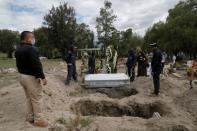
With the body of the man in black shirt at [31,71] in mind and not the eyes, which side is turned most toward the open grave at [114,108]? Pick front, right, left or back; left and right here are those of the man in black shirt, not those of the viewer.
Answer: front

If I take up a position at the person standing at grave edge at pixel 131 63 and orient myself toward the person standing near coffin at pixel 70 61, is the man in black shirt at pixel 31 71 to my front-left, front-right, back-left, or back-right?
front-left

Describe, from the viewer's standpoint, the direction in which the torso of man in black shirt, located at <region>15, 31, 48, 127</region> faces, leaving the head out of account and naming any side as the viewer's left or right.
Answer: facing away from the viewer and to the right of the viewer

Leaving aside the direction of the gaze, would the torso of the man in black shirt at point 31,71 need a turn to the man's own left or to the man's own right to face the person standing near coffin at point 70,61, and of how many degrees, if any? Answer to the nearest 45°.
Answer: approximately 45° to the man's own left

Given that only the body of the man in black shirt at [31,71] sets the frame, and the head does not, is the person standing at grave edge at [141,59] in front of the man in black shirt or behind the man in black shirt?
in front

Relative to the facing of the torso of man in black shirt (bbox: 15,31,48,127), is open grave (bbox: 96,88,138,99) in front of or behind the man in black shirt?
in front

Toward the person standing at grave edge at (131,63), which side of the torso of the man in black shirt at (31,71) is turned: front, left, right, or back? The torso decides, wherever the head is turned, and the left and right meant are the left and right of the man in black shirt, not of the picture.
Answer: front

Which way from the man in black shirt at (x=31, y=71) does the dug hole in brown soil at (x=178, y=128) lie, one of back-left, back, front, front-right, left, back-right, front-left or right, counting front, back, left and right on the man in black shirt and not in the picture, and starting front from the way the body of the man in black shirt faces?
front-right
